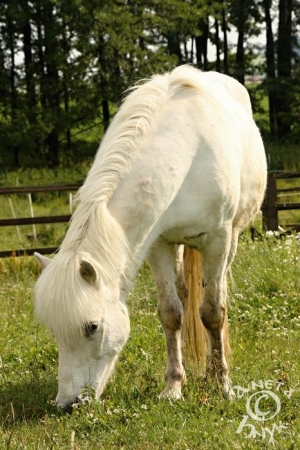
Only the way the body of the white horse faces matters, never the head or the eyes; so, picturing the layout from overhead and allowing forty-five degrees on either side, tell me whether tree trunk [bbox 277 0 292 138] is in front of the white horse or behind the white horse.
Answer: behind

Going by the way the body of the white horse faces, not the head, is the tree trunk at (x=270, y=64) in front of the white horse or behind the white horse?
behind

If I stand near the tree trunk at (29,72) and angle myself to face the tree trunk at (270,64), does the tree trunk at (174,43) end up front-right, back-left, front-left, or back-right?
front-left

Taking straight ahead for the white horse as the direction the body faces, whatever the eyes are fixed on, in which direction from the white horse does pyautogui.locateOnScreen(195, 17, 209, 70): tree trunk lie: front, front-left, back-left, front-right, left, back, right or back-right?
back-right

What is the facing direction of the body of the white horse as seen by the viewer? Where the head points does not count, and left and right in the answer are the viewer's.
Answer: facing the viewer and to the left of the viewer

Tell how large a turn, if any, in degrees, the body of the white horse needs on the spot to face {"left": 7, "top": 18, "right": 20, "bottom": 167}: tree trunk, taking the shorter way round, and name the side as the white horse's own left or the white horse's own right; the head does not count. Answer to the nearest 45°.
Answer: approximately 135° to the white horse's own right

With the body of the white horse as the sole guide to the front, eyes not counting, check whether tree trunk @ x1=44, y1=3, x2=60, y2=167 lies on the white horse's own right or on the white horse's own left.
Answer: on the white horse's own right

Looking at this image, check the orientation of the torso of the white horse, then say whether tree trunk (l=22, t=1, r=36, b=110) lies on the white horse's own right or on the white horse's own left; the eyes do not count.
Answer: on the white horse's own right
